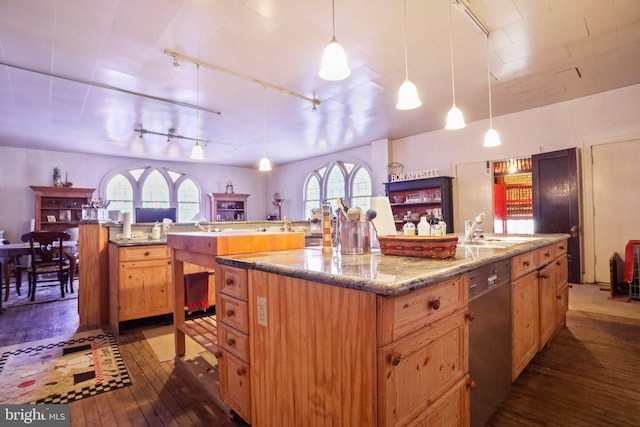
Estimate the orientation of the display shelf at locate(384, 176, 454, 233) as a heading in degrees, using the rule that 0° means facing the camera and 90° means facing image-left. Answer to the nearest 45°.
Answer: approximately 45°

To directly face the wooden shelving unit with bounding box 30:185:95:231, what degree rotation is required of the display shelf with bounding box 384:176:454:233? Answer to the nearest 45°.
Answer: approximately 45° to its right

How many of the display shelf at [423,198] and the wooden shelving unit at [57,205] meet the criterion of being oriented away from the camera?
0

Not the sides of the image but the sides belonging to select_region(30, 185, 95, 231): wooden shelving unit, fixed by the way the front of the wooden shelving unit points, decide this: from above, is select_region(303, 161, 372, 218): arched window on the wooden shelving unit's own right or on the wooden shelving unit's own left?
on the wooden shelving unit's own left

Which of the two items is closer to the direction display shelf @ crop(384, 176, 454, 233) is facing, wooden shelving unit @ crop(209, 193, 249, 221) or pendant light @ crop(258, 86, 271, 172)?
the pendant light

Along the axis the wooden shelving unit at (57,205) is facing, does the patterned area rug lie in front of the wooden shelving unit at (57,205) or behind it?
in front

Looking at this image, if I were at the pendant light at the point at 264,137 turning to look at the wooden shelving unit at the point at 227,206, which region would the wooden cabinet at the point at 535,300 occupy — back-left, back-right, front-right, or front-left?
back-right

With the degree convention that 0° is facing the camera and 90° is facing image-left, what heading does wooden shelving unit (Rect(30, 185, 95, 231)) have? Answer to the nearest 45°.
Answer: approximately 0°

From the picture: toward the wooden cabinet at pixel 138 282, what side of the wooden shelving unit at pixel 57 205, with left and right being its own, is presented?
front

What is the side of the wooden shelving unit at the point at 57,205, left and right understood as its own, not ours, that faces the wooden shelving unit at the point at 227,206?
left

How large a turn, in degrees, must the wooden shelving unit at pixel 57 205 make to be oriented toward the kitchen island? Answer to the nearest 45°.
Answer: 0° — it already faces it

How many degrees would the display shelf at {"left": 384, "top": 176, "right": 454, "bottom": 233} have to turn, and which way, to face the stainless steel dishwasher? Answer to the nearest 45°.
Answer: approximately 45° to its left
